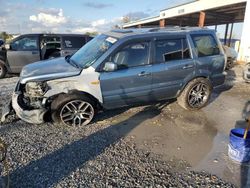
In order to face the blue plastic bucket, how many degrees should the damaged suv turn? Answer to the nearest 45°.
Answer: approximately 90° to its left

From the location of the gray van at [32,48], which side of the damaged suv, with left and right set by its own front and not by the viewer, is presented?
right

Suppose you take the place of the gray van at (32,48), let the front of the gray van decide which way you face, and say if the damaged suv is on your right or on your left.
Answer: on your left

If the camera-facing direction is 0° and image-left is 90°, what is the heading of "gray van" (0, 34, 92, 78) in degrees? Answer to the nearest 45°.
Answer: approximately 90°

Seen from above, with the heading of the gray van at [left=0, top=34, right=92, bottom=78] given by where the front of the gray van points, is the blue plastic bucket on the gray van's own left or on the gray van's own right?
on the gray van's own left

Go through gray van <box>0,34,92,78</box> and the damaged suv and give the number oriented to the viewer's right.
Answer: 0
